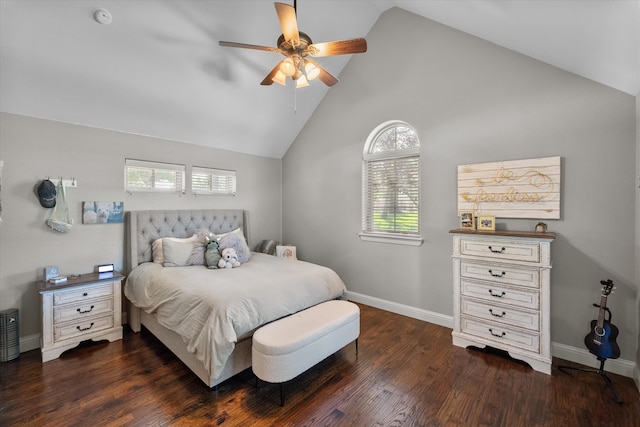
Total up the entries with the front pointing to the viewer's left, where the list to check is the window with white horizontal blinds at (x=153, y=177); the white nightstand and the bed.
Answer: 0

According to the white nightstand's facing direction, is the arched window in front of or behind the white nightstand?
in front

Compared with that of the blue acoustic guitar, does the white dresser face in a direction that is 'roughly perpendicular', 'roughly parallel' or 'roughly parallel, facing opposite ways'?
roughly parallel

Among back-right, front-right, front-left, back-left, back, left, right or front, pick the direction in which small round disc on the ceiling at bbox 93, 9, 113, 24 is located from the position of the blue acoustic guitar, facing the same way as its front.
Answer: front

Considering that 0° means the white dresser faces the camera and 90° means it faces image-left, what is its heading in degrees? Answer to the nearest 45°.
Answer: approximately 45°

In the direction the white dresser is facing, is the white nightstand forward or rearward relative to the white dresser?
forward

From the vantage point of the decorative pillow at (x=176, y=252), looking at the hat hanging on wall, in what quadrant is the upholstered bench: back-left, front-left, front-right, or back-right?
back-left

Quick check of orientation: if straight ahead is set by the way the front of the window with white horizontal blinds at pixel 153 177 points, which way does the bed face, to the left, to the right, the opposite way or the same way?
the same way

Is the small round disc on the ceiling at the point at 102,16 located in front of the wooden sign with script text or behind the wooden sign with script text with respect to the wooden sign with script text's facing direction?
in front

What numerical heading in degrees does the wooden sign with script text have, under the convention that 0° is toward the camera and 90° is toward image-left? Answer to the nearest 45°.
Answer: approximately 45°
